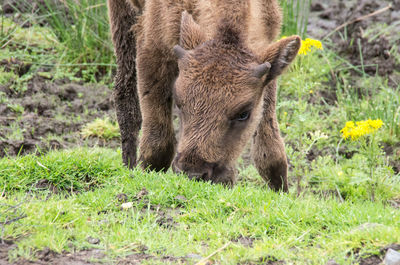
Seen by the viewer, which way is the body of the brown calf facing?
toward the camera
